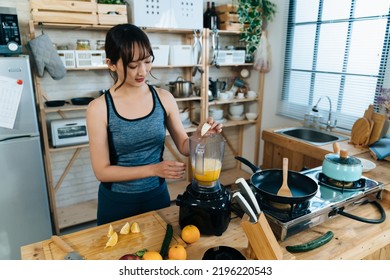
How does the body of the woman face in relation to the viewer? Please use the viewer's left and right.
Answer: facing the viewer and to the right of the viewer

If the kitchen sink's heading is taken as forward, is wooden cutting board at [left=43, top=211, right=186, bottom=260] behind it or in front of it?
in front

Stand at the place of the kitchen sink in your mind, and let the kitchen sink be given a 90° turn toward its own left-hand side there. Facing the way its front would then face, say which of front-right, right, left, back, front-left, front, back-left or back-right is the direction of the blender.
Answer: front-right

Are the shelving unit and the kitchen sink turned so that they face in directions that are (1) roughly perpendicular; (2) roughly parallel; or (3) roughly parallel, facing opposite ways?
roughly perpendicular

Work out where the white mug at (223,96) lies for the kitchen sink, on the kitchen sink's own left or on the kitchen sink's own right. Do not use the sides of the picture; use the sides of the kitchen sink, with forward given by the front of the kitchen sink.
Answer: on the kitchen sink's own right

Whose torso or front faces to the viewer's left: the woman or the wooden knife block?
the wooden knife block

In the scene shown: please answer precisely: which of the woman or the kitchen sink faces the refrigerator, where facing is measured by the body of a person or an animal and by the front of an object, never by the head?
the kitchen sink

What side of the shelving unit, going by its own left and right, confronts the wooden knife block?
front

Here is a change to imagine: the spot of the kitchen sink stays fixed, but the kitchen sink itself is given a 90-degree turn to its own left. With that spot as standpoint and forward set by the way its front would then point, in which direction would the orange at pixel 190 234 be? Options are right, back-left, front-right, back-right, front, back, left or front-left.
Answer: front-right
